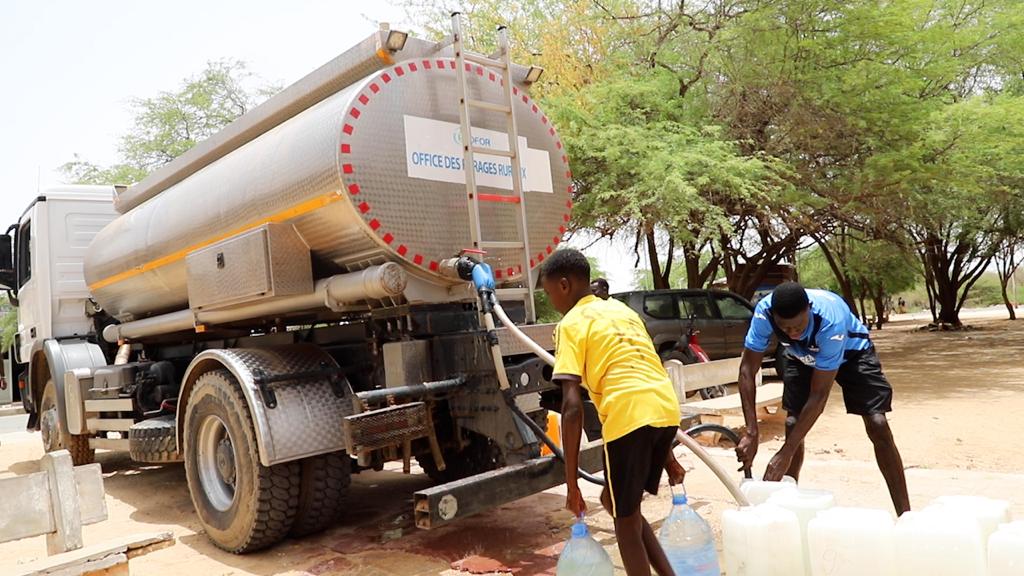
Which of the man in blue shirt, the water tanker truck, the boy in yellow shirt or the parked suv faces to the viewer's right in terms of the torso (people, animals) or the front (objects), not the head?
the parked suv

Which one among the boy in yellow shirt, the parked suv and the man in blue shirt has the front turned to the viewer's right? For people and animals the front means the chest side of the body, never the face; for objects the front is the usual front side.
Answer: the parked suv

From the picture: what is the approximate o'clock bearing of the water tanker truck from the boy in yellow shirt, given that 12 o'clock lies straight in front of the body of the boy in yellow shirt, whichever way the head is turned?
The water tanker truck is roughly at 12 o'clock from the boy in yellow shirt.

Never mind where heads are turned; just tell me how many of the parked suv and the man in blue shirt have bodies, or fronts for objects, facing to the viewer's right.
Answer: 1

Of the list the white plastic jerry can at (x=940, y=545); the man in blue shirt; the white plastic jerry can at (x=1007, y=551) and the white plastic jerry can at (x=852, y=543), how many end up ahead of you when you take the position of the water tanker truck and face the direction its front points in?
0

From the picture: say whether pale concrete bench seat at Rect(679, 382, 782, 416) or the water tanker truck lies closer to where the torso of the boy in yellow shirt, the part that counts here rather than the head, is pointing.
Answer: the water tanker truck

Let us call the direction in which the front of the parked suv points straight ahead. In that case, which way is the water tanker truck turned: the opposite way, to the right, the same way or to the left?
the opposite way

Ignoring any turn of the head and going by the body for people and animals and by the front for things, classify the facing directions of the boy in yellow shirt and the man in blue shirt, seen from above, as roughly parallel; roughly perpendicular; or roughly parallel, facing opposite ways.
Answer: roughly perpendicular

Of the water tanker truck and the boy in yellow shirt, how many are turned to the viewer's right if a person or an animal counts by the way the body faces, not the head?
0

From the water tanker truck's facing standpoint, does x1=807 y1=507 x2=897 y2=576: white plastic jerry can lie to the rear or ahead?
to the rear

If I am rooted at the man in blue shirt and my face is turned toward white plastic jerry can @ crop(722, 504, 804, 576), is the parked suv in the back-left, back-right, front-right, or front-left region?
back-right

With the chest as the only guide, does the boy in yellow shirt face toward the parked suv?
no

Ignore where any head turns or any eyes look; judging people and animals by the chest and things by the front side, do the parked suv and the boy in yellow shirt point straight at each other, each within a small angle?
no

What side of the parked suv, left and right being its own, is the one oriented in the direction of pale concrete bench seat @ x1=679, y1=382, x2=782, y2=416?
right

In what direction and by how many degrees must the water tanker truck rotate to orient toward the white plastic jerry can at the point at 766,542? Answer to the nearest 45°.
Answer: approximately 180°

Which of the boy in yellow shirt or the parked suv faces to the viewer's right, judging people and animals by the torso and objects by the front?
the parked suv

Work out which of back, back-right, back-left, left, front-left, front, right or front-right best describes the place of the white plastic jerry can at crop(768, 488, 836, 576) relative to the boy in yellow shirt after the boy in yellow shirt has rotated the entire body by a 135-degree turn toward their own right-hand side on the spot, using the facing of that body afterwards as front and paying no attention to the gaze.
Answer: front

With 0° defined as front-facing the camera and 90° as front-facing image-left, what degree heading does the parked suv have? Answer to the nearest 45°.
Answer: approximately 270°
